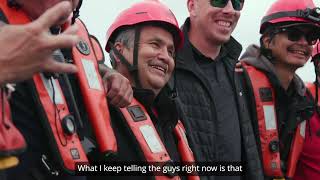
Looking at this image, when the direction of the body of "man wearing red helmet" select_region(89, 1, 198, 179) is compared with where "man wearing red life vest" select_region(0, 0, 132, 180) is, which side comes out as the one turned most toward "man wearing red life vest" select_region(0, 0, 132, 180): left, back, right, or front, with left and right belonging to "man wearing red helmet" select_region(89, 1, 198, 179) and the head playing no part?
right

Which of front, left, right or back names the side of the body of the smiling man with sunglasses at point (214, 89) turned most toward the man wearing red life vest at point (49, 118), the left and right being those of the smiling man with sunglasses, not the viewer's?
right

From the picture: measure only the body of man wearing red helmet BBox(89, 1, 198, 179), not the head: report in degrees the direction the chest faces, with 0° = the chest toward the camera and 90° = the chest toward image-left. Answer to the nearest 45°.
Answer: approximately 315°

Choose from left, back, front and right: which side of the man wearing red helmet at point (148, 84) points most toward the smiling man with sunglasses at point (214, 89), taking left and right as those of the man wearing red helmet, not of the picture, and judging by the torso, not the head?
left

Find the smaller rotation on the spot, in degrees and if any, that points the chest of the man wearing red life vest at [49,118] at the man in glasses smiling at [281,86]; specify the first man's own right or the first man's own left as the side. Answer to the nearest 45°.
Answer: approximately 90° to the first man's own left

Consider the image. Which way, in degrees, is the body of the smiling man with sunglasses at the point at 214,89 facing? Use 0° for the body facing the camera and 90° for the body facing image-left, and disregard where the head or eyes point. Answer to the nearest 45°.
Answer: approximately 315°
